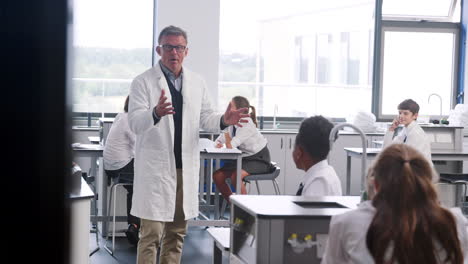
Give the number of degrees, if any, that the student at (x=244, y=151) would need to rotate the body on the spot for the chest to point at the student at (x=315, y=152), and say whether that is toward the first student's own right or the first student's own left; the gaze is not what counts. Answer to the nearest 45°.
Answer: approximately 90° to the first student's own left

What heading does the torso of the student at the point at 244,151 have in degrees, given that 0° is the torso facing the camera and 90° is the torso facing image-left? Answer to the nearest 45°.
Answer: approximately 90°

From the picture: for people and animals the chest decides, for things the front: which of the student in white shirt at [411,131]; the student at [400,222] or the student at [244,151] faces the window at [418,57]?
the student at [400,222]

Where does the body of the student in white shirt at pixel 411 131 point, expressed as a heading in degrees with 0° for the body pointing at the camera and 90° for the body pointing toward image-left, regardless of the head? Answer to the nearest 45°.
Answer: approximately 45°

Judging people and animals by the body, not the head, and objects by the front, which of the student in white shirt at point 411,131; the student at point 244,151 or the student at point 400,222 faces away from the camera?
the student at point 400,222

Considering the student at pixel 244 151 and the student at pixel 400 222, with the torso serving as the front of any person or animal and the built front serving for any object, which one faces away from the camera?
the student at pixel 400 222

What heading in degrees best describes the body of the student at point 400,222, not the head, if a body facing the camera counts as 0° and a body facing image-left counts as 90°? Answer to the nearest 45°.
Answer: approximately 180°
